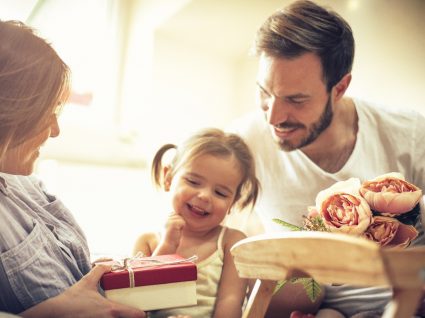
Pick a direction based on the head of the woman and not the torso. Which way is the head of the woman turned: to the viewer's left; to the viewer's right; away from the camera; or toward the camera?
to the viewer's right

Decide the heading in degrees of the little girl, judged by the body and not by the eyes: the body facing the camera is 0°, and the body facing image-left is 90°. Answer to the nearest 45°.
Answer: approximately 0°
